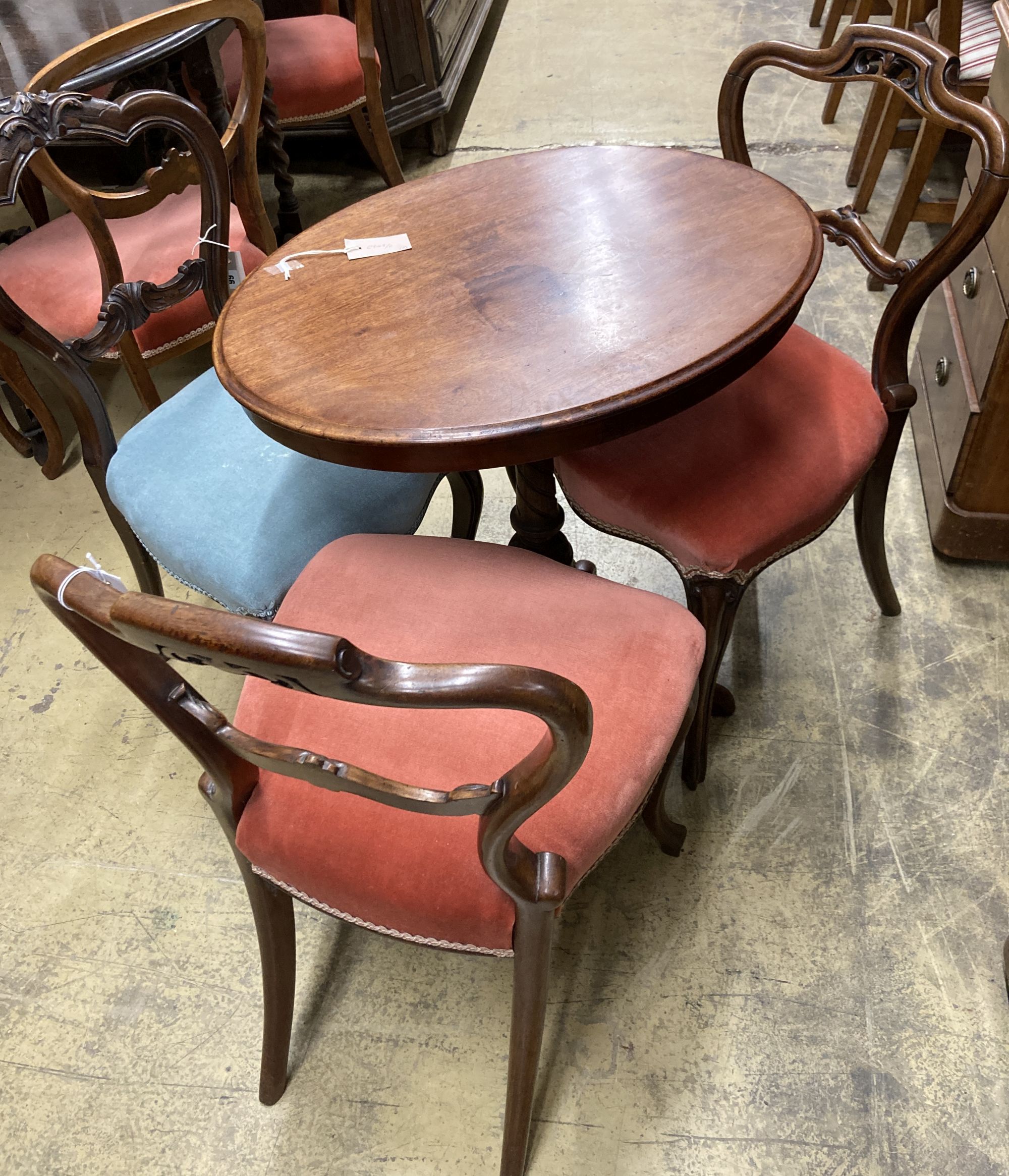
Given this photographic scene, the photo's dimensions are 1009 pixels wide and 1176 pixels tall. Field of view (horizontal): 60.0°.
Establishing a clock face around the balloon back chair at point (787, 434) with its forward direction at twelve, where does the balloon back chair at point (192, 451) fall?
the balloon back chair at point (192, 451) is roughly at 1 o'clock from the balloon back chair at point (787, 434).

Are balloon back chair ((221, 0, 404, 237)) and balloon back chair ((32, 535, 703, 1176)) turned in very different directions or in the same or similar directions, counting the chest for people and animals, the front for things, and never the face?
very different directions

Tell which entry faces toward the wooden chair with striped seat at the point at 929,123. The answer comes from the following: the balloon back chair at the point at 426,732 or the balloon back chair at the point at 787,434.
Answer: the balloon back chair at the point at 426,732

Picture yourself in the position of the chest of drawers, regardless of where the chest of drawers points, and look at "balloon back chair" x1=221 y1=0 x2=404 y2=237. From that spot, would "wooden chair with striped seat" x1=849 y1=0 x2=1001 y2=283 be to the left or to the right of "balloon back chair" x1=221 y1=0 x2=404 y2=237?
right

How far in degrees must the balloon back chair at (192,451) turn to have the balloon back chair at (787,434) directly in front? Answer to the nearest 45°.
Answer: approximately 45° to its left

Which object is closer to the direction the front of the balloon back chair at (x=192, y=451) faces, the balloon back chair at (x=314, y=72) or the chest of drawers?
the chest of drawers

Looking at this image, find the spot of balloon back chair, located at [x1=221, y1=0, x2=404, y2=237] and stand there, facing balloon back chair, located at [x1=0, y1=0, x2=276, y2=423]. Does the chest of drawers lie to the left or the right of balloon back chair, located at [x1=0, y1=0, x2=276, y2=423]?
left

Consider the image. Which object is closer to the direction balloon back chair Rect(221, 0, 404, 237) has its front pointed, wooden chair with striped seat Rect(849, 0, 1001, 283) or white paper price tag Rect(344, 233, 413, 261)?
the white paper price tag

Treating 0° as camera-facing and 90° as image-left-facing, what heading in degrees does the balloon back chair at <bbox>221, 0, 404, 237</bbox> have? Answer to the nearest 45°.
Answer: approximately 45°

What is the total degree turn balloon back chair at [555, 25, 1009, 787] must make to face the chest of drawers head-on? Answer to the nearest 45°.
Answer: approximately 180°

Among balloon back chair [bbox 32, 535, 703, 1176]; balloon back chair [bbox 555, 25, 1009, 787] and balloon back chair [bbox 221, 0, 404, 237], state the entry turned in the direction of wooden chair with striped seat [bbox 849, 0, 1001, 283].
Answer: balloon back chair [bbox 32, 535, 703, 1176]
